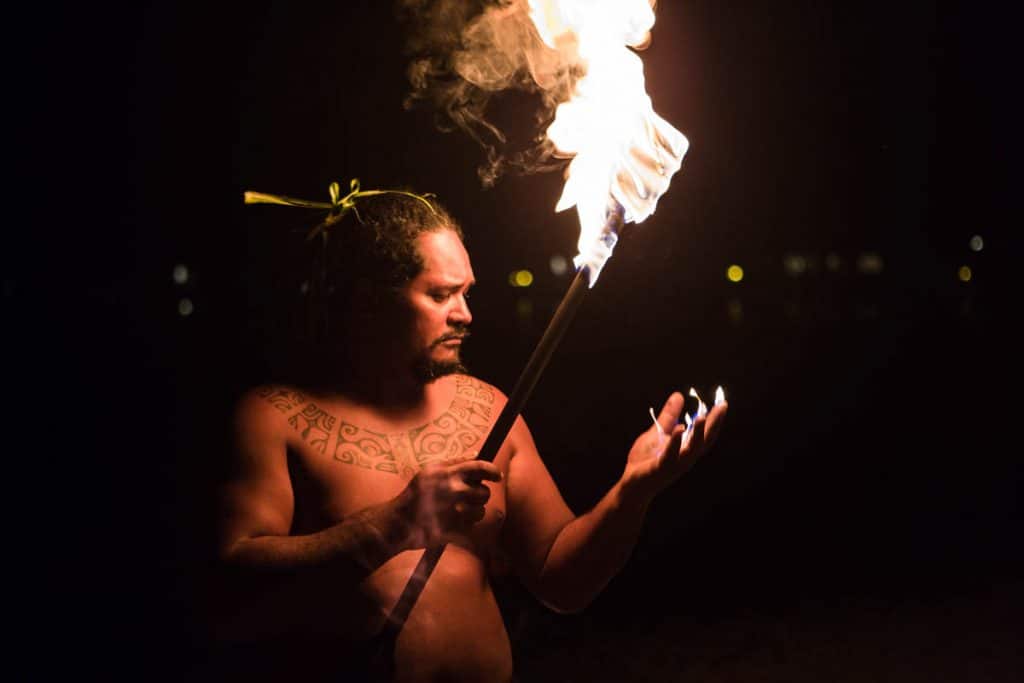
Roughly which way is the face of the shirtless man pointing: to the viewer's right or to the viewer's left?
to the viewer's right

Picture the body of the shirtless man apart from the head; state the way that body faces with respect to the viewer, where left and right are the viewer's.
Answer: facing the viewer and to the right of the viewer
